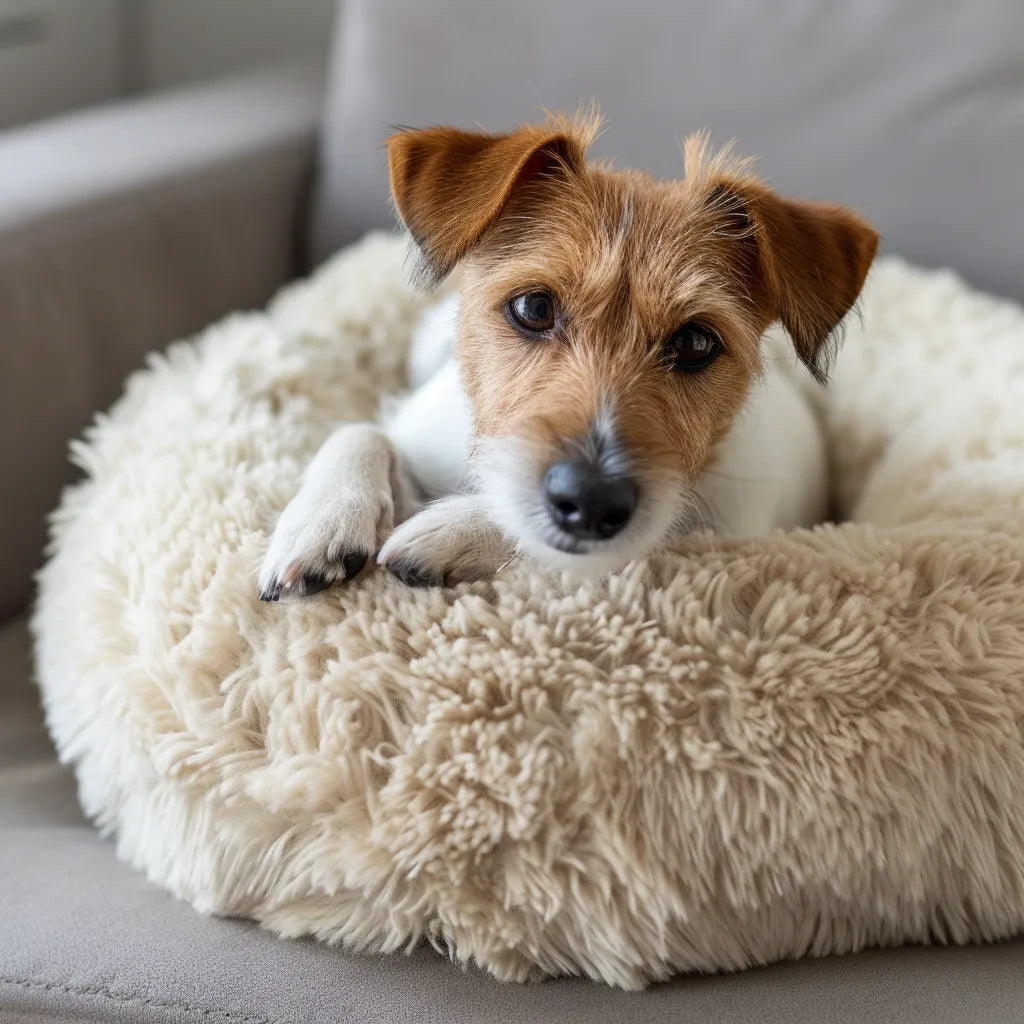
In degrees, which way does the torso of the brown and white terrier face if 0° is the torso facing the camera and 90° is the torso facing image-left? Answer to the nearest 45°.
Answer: approximately 0°
